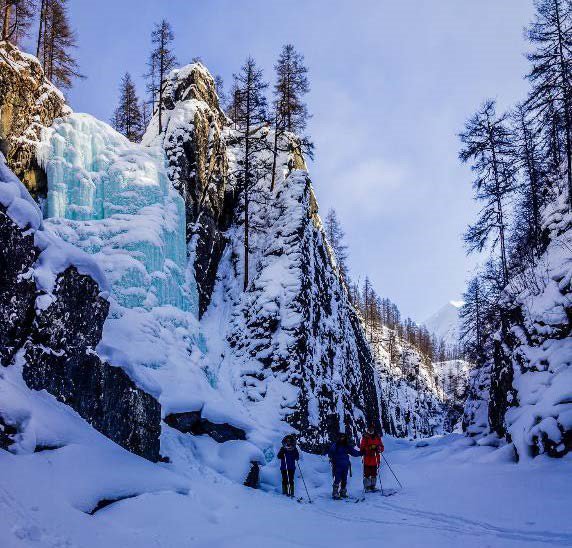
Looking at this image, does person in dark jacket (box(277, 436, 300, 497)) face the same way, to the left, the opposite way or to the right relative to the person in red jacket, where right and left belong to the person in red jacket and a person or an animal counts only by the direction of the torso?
the same way

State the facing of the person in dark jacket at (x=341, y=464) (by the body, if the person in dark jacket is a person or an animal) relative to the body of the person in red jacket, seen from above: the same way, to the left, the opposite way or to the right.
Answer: the same way

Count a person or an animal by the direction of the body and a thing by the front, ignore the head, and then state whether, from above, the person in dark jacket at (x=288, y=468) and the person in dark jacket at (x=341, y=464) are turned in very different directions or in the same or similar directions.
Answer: same or similar directions

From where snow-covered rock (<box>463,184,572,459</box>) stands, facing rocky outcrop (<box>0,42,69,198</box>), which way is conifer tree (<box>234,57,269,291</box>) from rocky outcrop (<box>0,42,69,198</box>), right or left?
right
